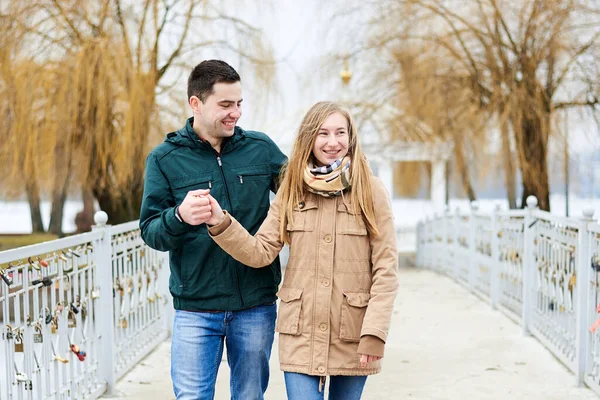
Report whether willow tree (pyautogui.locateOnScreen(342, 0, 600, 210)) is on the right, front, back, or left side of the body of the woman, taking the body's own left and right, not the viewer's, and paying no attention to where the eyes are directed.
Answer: back

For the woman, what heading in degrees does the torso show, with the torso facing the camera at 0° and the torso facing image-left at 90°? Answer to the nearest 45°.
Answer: approximately 0°

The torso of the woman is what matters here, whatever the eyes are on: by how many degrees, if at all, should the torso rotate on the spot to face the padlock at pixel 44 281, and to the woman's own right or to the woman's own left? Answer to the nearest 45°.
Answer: approximately 135° to the woman's own right

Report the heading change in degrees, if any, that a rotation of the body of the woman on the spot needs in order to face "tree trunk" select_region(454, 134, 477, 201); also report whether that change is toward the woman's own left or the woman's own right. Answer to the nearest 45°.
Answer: approximately 180°

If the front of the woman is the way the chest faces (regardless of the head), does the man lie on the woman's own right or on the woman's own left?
on the woman's own right
